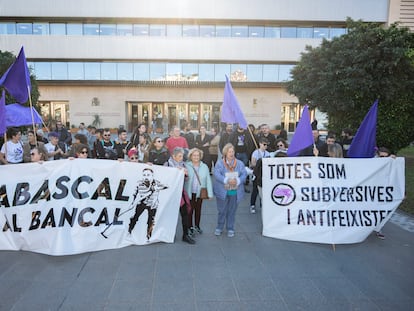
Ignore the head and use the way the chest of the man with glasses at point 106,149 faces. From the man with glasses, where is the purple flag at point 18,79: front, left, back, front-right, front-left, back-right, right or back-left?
front-right

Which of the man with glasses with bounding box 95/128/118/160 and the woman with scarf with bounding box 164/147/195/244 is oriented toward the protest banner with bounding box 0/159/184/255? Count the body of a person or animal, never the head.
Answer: the man with glasses

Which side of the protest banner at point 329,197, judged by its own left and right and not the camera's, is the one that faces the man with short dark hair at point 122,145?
right

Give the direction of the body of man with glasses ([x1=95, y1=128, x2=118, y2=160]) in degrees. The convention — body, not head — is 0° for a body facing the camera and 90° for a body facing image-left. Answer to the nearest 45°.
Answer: approximately 0°

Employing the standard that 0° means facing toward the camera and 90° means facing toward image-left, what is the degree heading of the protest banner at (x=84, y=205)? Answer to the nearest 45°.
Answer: approximately 0°

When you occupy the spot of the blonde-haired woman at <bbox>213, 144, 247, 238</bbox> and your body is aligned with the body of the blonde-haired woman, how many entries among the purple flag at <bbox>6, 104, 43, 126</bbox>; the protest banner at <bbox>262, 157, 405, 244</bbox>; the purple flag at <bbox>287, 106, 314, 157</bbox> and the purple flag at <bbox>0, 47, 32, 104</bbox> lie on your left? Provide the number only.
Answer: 2

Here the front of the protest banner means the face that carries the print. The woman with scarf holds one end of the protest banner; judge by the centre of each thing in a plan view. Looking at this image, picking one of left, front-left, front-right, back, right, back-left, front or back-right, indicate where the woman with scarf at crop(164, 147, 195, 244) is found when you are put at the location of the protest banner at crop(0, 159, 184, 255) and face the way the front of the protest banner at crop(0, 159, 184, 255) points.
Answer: left

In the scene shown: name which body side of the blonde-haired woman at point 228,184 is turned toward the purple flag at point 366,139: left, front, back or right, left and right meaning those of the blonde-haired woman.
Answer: left

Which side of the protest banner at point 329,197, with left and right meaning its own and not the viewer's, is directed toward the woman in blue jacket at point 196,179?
right
